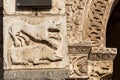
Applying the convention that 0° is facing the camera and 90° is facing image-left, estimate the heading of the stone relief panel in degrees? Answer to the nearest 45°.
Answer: approximately 0°
